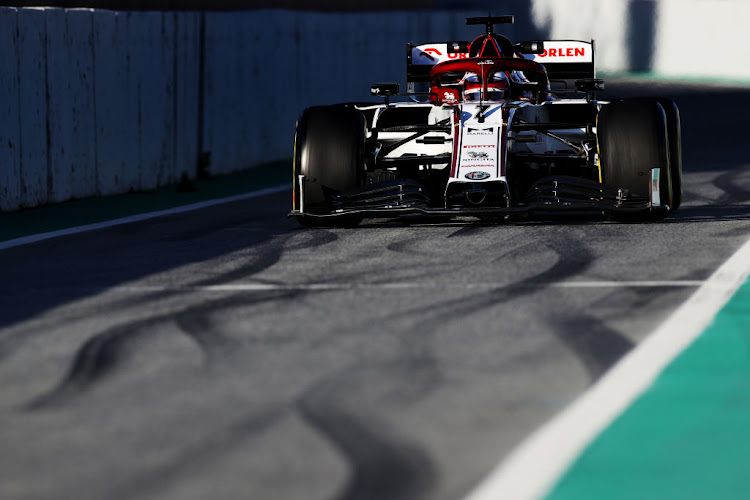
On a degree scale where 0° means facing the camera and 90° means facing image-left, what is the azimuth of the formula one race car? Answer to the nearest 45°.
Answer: approximately 0°
